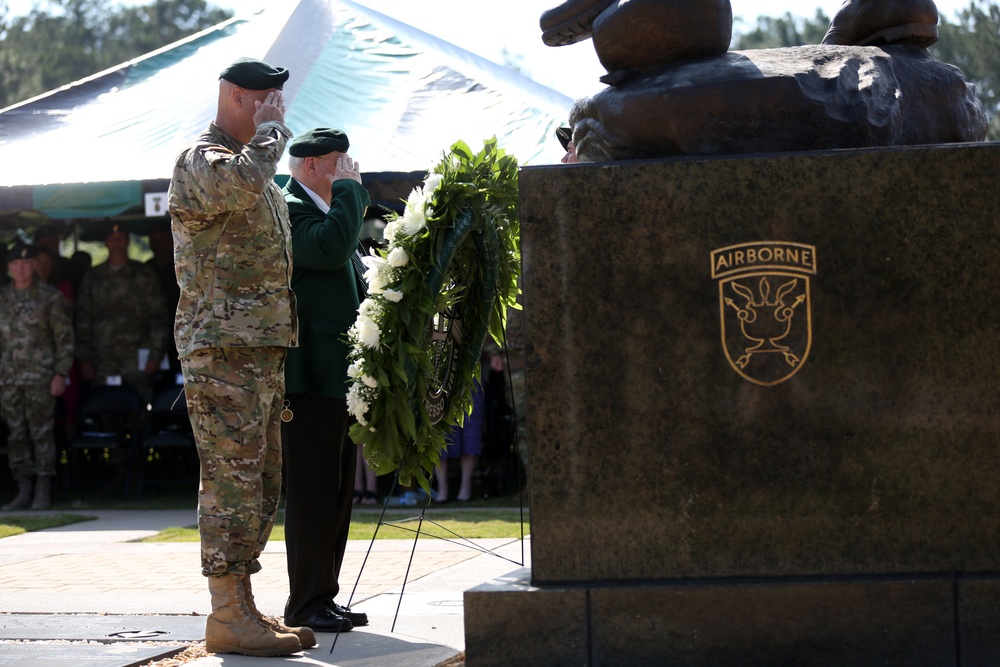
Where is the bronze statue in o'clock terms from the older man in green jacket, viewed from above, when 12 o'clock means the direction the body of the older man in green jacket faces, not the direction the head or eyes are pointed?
The bronze statue is roughly at 1 o'clock from the older man in green jacket.

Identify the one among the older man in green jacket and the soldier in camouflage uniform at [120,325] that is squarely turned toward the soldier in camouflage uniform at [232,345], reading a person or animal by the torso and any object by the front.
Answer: the soldier in camouflage uniform at [120,325]

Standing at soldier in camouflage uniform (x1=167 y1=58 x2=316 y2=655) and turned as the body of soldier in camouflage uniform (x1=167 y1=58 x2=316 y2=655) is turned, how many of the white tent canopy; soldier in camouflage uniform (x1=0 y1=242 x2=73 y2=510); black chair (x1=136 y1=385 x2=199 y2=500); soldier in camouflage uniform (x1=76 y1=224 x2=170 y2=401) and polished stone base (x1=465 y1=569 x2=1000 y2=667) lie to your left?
4

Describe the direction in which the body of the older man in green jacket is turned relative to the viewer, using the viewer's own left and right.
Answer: facing to the right of the viewer

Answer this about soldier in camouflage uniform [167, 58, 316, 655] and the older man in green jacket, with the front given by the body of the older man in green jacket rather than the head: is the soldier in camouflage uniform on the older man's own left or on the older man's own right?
on the older man's own right

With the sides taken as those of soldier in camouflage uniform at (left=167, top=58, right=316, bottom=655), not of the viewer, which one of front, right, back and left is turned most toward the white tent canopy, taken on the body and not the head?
left

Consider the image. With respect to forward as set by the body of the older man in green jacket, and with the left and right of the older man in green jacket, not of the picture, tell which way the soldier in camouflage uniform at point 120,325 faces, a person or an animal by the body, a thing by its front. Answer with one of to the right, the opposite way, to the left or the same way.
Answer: to the right

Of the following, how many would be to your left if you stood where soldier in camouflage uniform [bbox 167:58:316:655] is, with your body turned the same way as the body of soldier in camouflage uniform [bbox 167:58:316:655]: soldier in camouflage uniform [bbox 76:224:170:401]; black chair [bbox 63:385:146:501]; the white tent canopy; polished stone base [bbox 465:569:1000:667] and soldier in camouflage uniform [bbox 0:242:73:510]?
4

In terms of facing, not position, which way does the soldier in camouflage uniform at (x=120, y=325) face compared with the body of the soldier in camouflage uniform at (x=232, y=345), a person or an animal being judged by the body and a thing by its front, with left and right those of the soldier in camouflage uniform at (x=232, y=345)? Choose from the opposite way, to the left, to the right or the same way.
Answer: to the right

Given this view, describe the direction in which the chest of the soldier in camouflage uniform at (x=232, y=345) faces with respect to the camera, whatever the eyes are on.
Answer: to the viewer's right

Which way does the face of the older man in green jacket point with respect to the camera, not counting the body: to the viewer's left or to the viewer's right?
to the viewer's right

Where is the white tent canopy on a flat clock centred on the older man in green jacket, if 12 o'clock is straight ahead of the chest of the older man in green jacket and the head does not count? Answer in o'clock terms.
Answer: The white tent canopy is roughly at 9 o'clock from the older man in green jacket.

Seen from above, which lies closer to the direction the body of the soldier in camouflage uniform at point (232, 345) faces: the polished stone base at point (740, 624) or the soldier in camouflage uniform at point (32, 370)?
the polished stone base
